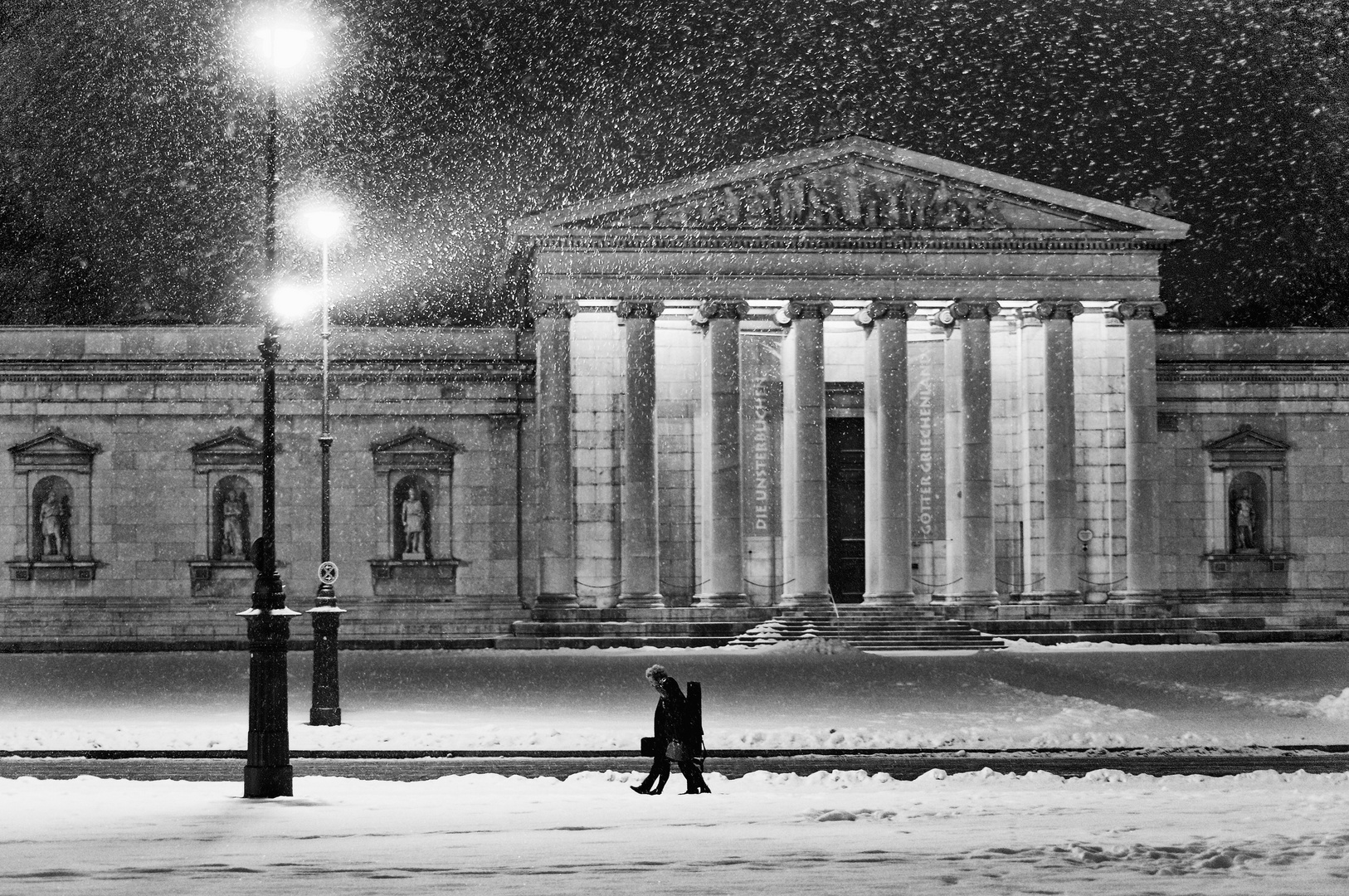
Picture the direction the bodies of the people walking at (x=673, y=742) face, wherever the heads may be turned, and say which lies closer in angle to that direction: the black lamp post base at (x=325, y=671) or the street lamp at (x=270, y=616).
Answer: the street lamp

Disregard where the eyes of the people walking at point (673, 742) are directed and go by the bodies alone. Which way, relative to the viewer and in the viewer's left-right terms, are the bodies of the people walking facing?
facing to the left of the viewer

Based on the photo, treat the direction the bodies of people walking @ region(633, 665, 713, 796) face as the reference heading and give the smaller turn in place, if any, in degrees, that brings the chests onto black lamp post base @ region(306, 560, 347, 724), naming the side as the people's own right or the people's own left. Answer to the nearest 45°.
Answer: approximately 45° to the people's own right

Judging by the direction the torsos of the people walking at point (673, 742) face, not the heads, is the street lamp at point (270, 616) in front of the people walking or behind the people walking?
in front
